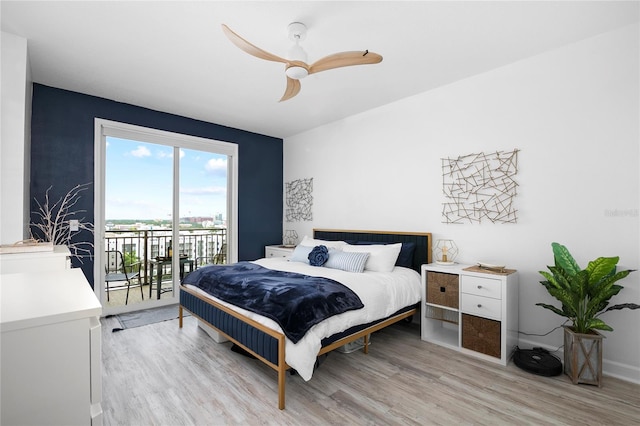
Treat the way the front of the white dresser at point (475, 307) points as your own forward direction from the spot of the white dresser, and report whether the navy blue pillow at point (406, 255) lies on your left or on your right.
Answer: on your right

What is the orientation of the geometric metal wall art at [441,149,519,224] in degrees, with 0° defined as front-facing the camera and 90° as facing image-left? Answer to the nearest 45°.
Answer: approximately 45°

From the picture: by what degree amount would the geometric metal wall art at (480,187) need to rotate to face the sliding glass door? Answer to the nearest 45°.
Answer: approximately 45° to its right

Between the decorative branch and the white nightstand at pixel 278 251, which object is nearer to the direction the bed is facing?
the decorative branch

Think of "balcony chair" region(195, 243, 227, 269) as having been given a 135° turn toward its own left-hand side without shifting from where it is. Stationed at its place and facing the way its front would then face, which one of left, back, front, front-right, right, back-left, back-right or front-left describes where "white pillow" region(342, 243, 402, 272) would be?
front

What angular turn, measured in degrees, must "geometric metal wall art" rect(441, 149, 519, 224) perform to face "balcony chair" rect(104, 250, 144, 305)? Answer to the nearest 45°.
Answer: approximately 45° to its right

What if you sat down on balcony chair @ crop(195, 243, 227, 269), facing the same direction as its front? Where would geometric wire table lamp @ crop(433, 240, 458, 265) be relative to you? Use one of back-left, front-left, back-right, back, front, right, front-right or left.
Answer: back-left

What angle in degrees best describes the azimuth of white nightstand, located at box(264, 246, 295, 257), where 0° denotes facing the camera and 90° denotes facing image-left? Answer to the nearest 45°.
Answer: approximately 45°

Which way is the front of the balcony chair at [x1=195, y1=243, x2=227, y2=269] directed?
to the viewer's left

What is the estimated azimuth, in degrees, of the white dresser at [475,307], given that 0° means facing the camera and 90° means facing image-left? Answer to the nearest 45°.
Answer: approximately 45°

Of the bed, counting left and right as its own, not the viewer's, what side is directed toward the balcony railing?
right
